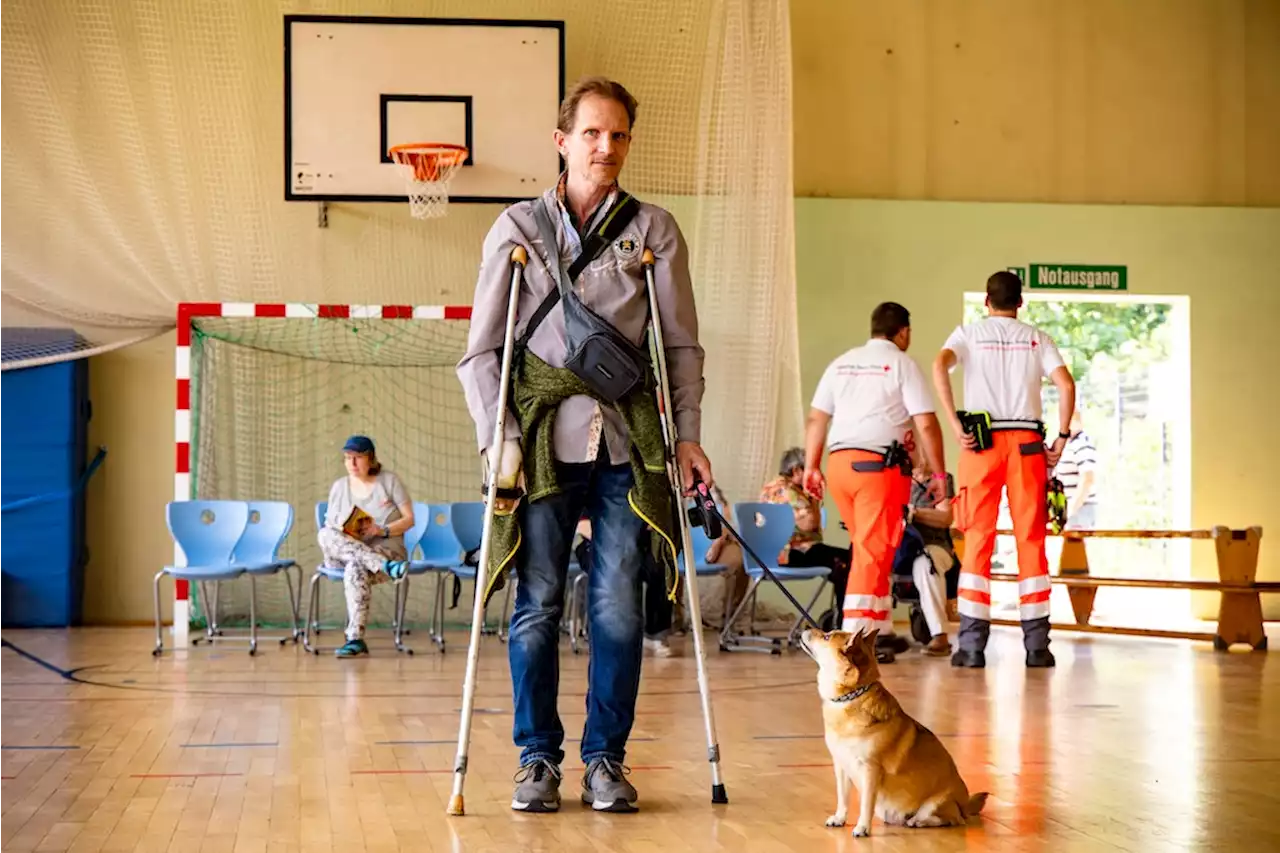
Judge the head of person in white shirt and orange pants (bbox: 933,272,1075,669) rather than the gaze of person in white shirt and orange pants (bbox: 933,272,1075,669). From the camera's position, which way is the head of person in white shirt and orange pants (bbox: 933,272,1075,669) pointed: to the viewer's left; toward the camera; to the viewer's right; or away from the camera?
away from the camera

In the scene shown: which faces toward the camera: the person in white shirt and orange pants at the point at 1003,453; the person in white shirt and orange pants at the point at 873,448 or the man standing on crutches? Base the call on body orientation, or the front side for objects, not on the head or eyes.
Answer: the man standing on crutches

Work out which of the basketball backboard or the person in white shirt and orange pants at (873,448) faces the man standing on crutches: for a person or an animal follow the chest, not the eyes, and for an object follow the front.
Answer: the basketball backboard

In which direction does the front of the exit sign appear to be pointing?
toward the camera

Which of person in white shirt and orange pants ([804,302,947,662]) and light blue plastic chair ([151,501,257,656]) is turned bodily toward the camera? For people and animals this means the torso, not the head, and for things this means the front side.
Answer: the light blue plastic chair

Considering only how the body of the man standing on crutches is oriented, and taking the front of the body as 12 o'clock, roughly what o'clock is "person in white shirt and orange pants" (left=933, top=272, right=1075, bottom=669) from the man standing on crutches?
The person in white shirt and orange pants is roughly at 7 o'clock from the man standing on crutches.

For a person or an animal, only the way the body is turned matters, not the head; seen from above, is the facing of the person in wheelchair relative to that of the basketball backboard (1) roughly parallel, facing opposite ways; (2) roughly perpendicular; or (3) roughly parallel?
roughly parallel

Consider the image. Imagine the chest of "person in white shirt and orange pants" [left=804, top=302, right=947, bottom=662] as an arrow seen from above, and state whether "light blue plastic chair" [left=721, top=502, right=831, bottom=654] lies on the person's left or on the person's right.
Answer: on the person's left

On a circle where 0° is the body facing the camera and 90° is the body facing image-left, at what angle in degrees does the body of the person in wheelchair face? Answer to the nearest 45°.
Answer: approximately 0°

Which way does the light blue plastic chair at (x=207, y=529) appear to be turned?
toward the camera

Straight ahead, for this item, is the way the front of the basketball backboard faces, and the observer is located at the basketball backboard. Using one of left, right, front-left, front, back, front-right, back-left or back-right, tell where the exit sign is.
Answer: left

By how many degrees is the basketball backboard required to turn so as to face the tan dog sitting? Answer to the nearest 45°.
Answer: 0° — it already faces it

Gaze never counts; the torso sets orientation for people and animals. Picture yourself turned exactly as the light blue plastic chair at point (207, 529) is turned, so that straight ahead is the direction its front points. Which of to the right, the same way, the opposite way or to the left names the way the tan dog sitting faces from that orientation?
to the right

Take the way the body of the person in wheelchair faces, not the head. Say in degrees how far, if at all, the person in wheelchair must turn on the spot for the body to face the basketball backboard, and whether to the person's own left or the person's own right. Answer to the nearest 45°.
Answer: approximately 90° to the person's own right

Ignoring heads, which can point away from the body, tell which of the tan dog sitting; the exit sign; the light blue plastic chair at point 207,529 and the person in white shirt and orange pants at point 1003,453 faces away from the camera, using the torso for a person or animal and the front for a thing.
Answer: the person in white shirt and orange pants
